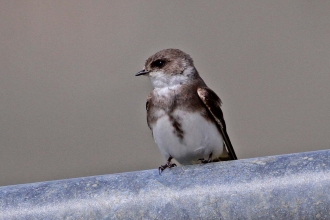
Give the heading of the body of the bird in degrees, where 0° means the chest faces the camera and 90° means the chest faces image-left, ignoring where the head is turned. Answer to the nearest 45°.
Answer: approximately 45°
